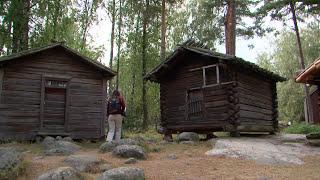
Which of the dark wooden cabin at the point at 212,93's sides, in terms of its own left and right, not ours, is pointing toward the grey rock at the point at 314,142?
left

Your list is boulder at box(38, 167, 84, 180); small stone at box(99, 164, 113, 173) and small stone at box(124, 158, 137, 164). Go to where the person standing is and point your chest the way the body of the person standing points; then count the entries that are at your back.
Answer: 3

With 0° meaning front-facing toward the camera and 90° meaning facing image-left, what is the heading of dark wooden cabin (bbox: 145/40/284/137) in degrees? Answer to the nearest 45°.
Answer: approximately 45°

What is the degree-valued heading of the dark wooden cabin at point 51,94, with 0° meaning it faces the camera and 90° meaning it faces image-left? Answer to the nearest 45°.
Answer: approximately 0°

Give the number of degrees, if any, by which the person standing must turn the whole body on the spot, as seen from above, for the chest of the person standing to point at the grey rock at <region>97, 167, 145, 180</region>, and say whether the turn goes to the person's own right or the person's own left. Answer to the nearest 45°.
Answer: approximately 180°

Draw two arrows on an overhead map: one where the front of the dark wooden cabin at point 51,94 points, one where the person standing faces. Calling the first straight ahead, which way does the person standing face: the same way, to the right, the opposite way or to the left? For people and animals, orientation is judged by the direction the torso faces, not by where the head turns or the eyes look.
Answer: the opposite way

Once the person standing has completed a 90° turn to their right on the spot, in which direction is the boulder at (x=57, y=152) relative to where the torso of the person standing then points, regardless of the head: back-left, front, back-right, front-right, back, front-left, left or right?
back-right

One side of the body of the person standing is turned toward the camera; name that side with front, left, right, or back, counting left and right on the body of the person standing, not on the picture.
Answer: back

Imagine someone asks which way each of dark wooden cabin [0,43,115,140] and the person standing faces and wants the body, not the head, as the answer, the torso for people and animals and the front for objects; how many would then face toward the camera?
1

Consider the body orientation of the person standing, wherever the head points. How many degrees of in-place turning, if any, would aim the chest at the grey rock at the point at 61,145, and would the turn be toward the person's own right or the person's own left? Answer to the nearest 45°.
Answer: approximately 90° to the person's own left

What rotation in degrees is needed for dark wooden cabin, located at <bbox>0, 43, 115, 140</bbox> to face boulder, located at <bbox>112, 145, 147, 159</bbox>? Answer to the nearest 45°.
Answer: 0° — it already faces it

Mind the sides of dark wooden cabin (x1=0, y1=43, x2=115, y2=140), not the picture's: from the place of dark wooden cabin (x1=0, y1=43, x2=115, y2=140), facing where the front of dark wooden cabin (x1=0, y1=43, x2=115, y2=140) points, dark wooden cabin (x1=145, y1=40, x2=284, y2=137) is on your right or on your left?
on your left
